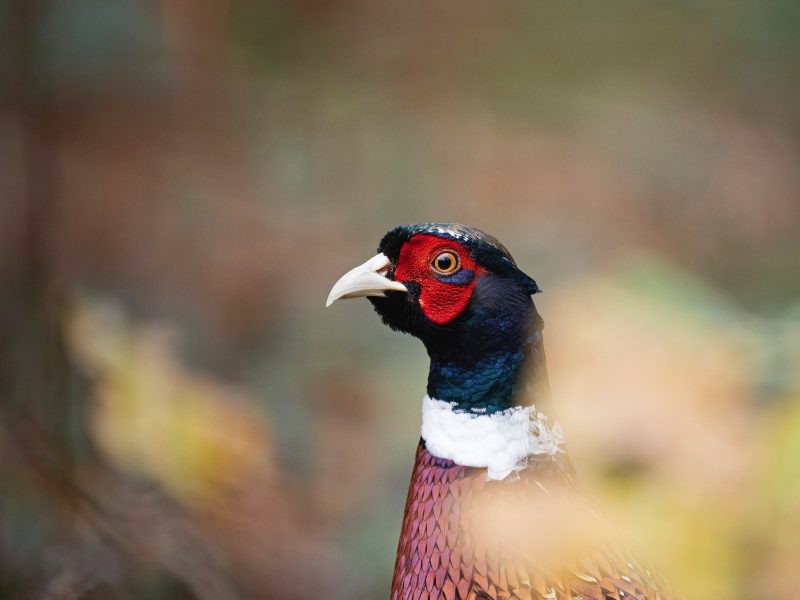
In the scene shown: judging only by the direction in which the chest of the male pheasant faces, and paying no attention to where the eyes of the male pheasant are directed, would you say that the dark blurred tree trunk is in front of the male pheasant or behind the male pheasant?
in front

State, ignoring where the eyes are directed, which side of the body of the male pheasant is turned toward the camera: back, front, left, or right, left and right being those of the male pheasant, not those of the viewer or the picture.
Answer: left
